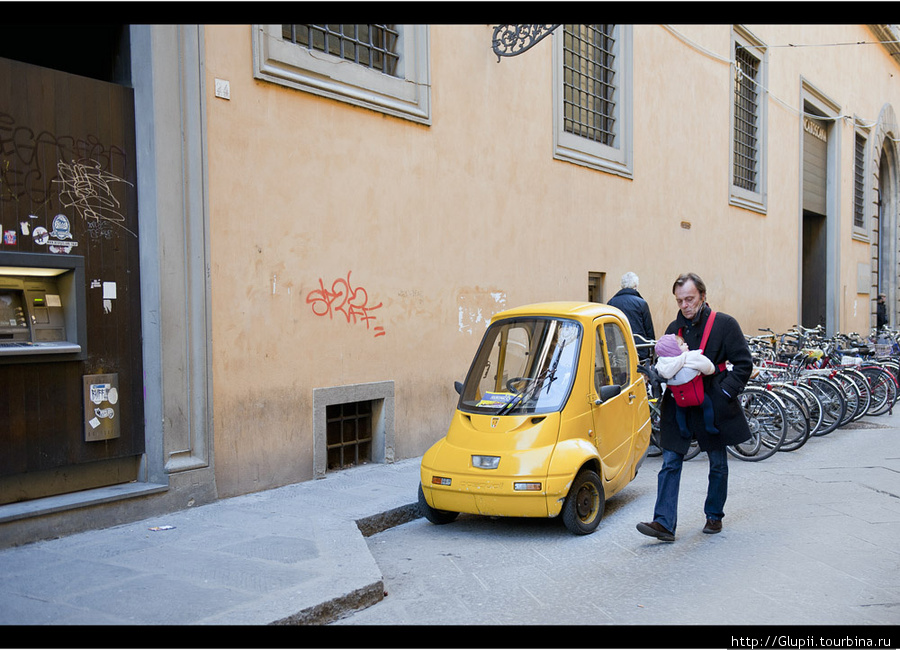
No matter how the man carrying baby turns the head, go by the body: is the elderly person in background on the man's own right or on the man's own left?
on the man's own right

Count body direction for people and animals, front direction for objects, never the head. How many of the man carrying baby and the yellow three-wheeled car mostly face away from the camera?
0

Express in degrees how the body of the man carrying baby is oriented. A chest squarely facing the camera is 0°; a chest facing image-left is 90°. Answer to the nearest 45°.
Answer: approximately 45°

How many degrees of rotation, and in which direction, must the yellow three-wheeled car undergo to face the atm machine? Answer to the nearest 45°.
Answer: approximately 45° to its right

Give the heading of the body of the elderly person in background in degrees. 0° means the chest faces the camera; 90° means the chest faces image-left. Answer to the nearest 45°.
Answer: approximately 180°

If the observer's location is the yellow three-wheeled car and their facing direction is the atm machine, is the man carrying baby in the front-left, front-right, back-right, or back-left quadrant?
back-left

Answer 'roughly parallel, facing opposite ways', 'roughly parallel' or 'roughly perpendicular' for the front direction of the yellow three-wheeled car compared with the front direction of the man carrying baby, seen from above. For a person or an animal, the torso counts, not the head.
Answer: roughly parallel

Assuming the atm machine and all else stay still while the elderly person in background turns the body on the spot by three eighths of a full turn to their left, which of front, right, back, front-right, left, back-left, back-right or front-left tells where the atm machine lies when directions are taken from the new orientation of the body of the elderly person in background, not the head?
front

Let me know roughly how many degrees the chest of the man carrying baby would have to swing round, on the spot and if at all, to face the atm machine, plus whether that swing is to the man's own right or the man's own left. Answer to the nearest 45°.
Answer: approximately 45° to the man's own right

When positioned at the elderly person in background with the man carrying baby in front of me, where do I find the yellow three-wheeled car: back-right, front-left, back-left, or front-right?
front-right

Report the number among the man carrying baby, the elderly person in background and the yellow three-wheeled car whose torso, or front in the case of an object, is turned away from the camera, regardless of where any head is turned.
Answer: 1

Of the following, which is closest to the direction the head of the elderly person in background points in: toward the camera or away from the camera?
away from the camera

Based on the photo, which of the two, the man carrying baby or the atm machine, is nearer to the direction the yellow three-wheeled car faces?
the atm machine

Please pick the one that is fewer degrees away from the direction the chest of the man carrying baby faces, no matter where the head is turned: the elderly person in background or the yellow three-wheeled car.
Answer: the yellow three-wheeled car

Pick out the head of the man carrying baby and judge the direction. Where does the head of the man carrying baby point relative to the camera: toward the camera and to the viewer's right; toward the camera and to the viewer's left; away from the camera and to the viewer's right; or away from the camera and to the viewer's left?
toward the camera and to the viewer's left

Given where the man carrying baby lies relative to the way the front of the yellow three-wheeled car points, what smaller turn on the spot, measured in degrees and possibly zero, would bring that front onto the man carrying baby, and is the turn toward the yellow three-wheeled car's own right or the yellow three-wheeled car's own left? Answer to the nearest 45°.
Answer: approximately 90° to the yellow three-wheeled car's own left

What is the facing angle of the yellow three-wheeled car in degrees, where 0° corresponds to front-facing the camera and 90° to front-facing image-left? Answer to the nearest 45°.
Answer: approximately 45°

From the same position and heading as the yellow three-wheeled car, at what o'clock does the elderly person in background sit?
The elderly person in background is roughly at 5 o'clock from the yellow three-wheeled car.
